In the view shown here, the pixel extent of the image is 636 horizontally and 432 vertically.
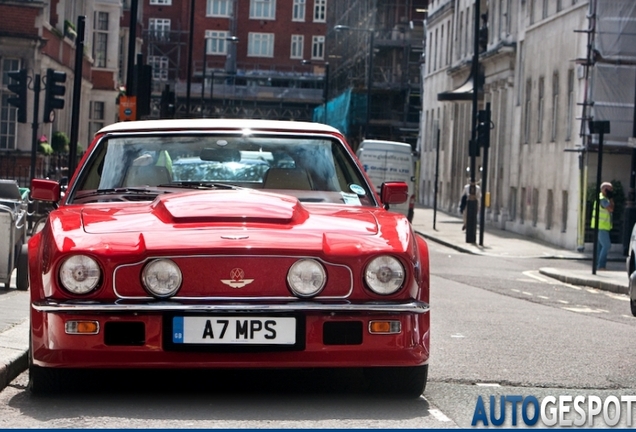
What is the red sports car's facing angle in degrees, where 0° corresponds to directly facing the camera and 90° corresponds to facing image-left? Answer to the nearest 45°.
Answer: approximately 0°

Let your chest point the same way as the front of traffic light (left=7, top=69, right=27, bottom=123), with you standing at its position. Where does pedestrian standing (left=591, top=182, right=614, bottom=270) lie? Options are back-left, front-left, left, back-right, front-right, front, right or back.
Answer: back

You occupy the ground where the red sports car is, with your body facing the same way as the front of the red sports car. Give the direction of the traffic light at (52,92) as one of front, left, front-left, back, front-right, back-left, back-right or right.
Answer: back

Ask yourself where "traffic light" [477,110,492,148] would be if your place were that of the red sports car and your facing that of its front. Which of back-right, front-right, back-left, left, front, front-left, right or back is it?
back

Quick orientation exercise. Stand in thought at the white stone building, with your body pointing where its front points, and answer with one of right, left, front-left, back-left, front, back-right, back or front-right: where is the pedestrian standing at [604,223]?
front-left

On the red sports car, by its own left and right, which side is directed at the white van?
back
